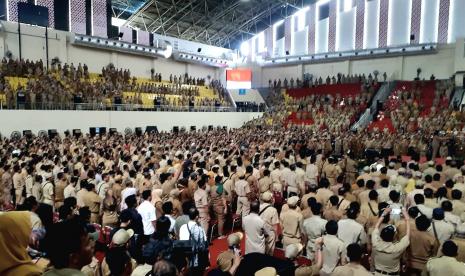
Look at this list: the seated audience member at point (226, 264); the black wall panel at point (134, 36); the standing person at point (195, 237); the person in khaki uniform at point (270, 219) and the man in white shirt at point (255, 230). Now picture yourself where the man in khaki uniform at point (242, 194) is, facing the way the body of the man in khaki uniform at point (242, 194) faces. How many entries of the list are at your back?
4

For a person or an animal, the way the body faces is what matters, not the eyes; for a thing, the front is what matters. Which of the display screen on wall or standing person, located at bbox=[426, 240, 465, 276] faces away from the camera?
the standing person

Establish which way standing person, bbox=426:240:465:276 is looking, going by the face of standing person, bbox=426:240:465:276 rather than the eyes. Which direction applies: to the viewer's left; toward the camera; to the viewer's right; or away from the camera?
away from the camera

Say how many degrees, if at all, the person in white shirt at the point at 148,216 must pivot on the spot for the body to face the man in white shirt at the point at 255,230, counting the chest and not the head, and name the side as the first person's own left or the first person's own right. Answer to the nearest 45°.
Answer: approximately 90° to the first person's own right

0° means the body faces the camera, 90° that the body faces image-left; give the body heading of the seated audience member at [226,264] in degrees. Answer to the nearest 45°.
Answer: approximately 225°

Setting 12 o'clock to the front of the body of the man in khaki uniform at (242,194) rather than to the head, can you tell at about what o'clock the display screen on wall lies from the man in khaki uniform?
The display screen on wall is roughly at 12 o'clock from the man in khaki uniform.

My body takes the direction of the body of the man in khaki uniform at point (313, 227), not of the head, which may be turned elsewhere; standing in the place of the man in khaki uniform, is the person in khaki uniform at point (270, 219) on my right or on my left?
on my left

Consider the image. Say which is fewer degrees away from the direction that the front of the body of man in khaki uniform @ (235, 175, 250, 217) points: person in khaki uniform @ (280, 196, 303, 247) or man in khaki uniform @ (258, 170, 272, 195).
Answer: the man in khaki uniform

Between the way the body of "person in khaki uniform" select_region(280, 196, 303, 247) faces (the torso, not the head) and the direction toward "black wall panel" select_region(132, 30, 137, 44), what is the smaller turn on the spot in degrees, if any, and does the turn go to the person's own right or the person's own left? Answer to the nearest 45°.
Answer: approximately 45° to the person's own left

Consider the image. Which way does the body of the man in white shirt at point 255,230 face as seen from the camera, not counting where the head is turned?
away from the camera

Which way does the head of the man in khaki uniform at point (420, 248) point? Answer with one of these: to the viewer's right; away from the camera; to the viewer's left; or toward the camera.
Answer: away from the camera

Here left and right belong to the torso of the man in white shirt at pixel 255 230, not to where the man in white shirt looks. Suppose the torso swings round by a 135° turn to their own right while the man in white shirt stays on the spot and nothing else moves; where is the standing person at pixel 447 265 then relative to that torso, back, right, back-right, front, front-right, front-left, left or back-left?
front

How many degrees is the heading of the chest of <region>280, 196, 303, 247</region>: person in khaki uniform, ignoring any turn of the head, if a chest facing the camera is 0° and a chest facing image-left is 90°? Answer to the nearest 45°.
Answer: approximately 180°

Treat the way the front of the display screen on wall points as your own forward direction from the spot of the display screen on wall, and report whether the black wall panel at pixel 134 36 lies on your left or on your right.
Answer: on your right

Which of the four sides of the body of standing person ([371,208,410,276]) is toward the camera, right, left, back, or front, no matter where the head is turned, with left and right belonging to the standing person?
back

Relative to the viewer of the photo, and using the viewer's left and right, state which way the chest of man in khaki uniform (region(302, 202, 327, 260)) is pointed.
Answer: facing away from the viewer

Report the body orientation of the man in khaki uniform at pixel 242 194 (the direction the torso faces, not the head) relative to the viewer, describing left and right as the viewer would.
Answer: facing away from the viewer

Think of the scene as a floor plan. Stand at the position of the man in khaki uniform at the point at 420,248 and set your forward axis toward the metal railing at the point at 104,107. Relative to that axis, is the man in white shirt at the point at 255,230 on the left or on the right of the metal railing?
left
